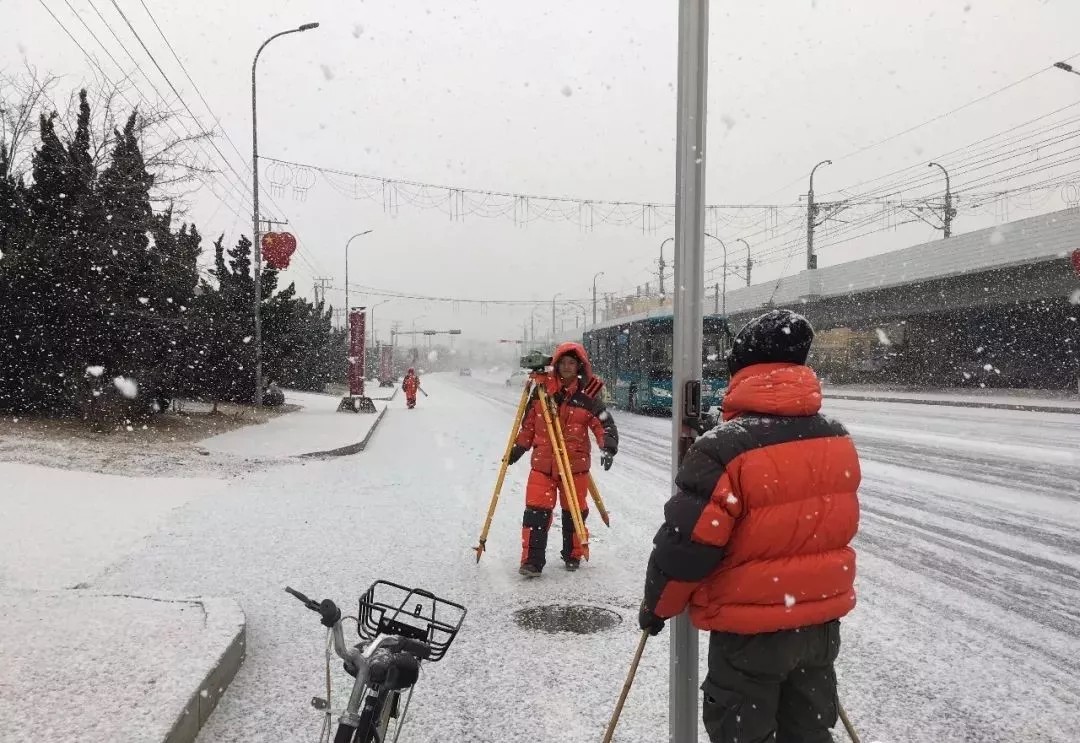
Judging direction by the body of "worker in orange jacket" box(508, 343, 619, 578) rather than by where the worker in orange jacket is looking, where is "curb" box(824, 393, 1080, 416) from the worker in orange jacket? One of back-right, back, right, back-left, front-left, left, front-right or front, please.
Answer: back-left

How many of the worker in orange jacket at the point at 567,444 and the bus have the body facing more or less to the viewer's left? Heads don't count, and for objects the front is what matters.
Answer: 0

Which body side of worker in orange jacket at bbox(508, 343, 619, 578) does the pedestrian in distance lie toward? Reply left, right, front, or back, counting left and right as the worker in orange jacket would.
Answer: back

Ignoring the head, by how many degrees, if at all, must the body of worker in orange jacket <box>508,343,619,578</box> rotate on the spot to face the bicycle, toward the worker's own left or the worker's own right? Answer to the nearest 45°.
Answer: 0° — they already face it

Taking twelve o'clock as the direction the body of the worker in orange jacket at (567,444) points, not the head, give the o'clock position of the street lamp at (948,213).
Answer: The street lamp is roughly at 7 o'clock from the worker in orange jacket.

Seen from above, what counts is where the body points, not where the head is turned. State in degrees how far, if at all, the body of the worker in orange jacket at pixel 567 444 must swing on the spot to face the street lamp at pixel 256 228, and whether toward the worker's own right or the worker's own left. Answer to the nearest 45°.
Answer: approximately 135° to the worker's own right

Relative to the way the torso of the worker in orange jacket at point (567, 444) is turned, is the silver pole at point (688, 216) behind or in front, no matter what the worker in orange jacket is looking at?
in front
